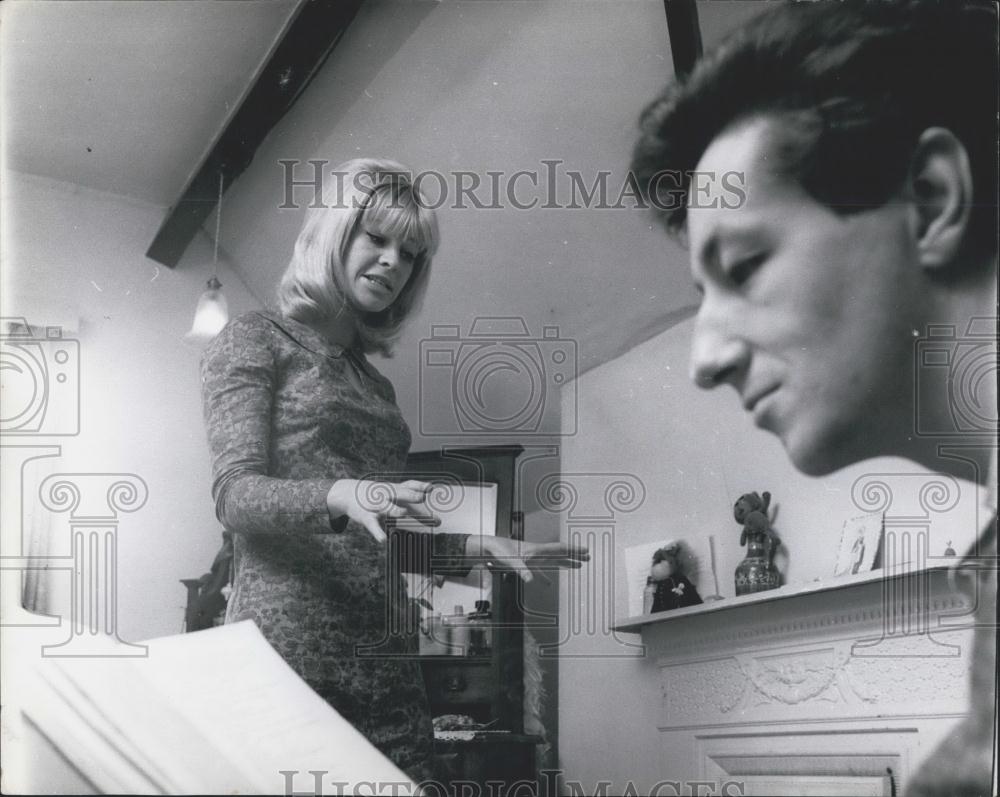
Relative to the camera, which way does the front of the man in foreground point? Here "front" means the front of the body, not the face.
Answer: to the viewer's left

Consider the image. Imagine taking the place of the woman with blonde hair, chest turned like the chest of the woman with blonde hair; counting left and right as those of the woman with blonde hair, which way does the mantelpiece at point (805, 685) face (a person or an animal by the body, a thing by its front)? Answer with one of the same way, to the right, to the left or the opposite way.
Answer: to the right

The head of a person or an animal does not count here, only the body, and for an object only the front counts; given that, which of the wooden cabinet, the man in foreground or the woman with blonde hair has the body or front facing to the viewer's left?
the man in foreground

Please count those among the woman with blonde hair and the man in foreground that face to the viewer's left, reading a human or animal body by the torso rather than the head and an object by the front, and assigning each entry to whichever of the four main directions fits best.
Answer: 1

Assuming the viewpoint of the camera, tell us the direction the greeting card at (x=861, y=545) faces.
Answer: facing the viewer and to the left of the viewer

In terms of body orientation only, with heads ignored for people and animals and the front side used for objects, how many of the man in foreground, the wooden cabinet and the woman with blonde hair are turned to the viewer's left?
1

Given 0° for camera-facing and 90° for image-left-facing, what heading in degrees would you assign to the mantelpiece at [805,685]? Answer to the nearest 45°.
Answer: approximately 45°

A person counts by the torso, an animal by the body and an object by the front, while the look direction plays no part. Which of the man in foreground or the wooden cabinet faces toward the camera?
the wooden cabinet

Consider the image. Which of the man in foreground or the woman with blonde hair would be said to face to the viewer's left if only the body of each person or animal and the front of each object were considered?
the man in foreground

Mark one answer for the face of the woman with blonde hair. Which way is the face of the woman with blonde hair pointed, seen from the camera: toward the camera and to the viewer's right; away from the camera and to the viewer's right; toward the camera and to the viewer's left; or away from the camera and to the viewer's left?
toward the camera and to the viewer's right

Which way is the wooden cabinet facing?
toward the camera
